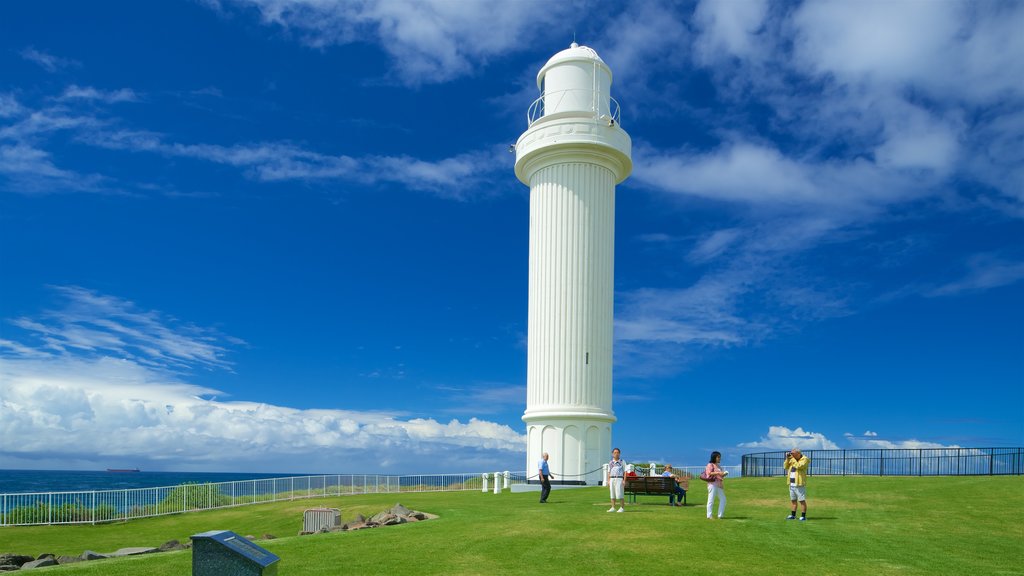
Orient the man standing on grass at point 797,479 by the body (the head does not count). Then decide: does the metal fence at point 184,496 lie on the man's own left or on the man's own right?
on the man's own right

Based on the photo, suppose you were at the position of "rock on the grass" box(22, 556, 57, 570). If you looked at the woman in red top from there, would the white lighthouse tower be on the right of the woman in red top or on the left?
left

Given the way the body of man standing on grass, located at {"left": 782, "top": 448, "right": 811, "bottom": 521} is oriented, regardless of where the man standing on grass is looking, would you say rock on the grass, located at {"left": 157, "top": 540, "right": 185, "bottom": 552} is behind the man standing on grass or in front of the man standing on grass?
in front

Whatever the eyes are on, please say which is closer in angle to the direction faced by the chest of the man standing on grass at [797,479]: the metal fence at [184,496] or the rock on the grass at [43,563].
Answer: the rock on the grass

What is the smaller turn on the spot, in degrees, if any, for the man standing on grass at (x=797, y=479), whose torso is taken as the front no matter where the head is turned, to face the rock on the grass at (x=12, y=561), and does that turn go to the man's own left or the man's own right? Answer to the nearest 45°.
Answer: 0° — they already face it

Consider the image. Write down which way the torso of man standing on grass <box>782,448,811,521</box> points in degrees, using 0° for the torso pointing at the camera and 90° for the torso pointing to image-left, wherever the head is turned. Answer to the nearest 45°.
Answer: approximately 45°

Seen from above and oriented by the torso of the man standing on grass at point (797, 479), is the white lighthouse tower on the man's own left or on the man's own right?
on the man's own right

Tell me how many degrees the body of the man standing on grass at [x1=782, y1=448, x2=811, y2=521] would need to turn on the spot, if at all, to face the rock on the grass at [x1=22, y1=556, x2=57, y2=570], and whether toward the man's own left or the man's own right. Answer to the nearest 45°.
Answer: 0° — they already face it

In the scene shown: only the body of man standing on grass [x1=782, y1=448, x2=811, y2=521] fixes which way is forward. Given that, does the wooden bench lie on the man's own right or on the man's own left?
on the man's own right
